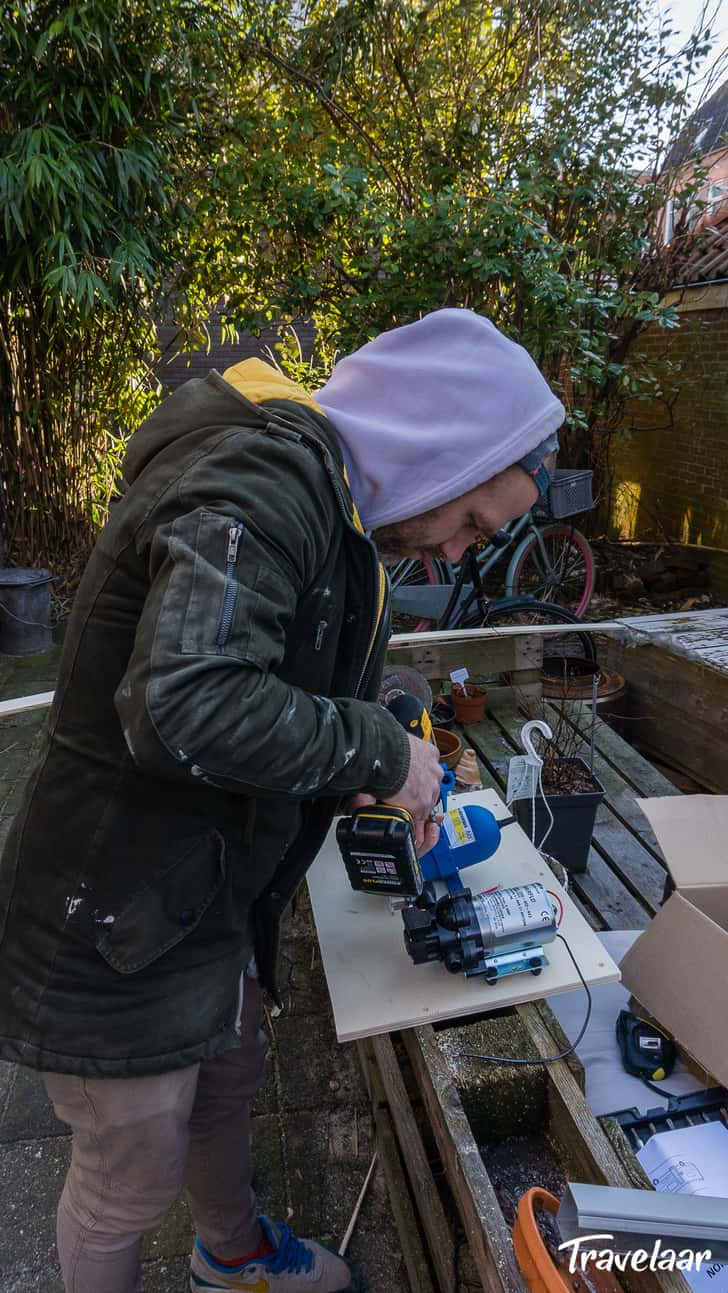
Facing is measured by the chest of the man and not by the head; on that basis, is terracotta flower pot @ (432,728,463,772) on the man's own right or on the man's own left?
on the man's own left

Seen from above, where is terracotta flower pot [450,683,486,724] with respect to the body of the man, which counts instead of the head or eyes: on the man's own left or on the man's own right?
on the man's own left

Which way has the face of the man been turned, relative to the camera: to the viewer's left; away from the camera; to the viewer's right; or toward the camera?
to the viewer's right

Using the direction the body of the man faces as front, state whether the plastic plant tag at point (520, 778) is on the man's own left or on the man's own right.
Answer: on the man's own left

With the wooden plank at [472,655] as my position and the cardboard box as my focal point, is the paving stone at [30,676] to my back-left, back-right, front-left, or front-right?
back-right

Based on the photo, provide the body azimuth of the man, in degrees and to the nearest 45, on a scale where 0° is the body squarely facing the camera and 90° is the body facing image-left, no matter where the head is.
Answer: approximately 270°

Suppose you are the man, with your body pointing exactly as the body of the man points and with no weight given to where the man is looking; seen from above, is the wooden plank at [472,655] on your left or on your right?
on your left
